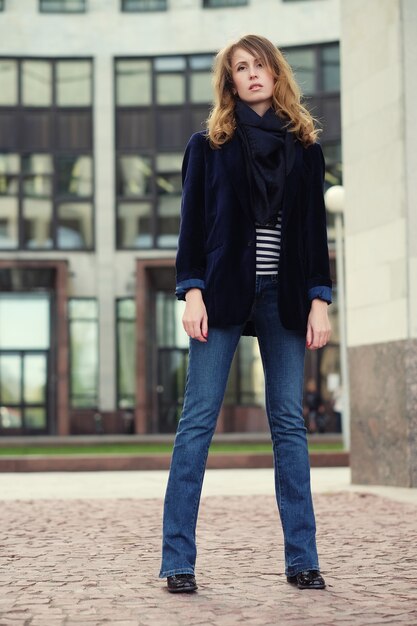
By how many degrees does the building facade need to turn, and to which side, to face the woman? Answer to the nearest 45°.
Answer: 0° — it already faces them

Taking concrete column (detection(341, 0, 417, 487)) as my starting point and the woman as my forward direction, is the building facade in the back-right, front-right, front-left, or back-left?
back-right

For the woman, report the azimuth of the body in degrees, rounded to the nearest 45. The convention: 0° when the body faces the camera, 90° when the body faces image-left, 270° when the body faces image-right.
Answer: approximately 0°

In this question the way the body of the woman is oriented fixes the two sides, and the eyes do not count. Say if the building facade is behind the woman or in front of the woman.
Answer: behind

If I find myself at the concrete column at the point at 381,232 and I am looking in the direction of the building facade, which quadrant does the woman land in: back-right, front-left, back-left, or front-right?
back-left

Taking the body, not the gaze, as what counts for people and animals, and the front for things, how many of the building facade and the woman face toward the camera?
2

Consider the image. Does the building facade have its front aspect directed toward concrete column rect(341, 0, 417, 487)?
yes

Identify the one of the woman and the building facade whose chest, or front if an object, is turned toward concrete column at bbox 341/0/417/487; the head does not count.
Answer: the building facade
